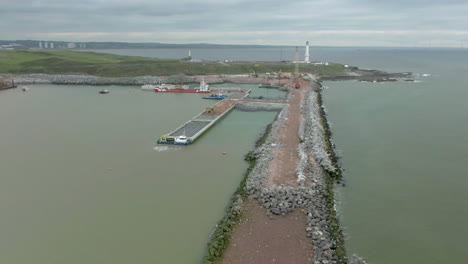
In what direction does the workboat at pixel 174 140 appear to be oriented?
to the viewer's right

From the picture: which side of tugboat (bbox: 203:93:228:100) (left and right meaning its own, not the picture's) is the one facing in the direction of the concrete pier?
right

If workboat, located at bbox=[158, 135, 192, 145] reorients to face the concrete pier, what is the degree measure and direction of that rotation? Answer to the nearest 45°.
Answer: approximately 90° to its left

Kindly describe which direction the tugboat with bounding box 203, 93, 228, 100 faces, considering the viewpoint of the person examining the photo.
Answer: facing to the right of the viewer

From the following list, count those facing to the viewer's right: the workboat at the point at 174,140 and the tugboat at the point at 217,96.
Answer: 2

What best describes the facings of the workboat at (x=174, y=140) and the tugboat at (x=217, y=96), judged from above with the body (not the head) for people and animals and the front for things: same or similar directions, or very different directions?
same or similar directions

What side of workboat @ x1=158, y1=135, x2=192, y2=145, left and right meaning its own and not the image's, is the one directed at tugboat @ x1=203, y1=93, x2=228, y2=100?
left

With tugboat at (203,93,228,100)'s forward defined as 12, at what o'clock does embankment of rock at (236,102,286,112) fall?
The embankment of rock is roughly at 2 o'clock from the tugboat.
